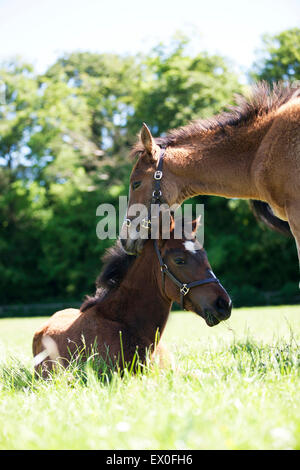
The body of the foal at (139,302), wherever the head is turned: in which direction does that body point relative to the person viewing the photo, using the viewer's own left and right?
facing the viewer and to the right of the viewer

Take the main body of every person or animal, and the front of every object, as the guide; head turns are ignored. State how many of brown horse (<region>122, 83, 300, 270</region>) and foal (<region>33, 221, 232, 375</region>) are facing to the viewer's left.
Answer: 1

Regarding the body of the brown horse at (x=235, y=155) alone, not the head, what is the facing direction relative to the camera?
to the viewer's left
